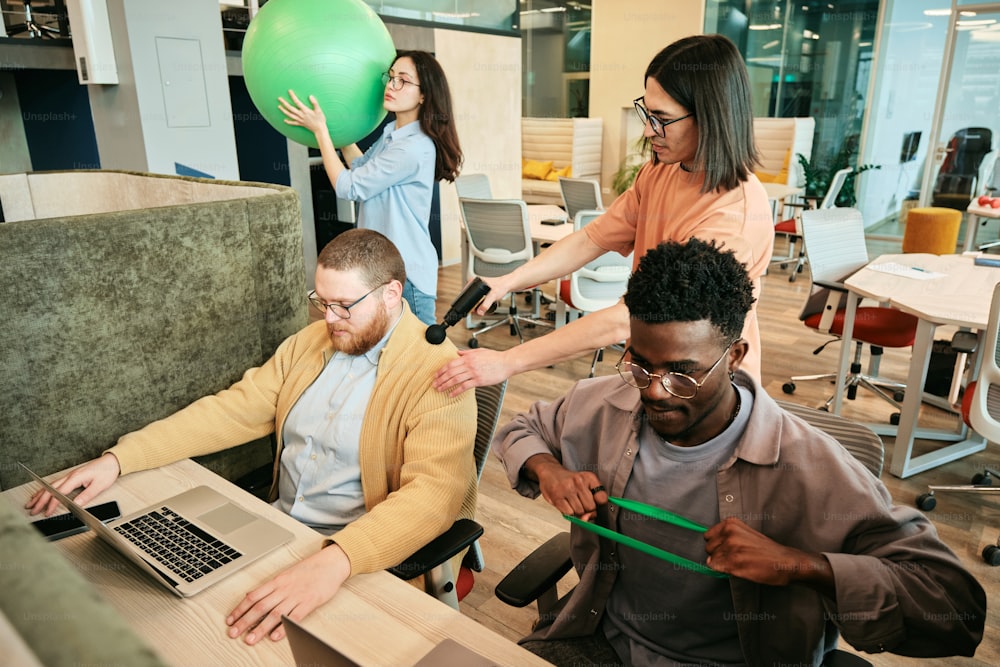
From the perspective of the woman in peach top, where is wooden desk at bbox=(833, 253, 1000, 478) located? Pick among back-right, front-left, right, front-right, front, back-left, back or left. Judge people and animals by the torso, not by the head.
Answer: back

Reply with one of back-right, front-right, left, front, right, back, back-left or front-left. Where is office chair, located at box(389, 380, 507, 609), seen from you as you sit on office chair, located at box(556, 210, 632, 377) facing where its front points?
back-left

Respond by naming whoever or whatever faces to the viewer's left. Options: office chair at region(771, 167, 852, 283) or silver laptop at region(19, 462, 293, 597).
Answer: the office chair

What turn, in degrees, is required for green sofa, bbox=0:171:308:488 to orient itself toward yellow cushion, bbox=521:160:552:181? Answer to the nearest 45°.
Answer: approximately 90° to its right

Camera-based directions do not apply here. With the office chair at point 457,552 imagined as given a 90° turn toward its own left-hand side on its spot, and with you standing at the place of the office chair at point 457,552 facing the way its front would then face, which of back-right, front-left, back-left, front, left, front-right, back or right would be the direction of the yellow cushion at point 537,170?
back-left

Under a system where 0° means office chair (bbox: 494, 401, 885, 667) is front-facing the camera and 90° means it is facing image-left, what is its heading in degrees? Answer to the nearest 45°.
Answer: approximately 45°

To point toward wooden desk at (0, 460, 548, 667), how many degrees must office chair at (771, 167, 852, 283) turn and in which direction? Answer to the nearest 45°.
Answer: approximately 90° to its left

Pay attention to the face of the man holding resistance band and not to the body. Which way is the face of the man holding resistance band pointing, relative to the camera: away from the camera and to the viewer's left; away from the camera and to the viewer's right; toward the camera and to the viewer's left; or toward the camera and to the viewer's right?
toward the camera and to the viewer's left

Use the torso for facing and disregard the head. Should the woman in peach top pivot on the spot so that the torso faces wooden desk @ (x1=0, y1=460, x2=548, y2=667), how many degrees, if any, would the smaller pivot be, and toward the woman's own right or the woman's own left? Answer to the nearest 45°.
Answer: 0° — they already face it

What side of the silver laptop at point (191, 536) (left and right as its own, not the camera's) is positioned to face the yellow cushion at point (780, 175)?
front

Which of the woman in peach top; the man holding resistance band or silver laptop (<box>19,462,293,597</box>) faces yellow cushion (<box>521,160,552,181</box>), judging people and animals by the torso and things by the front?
the silver laptop
